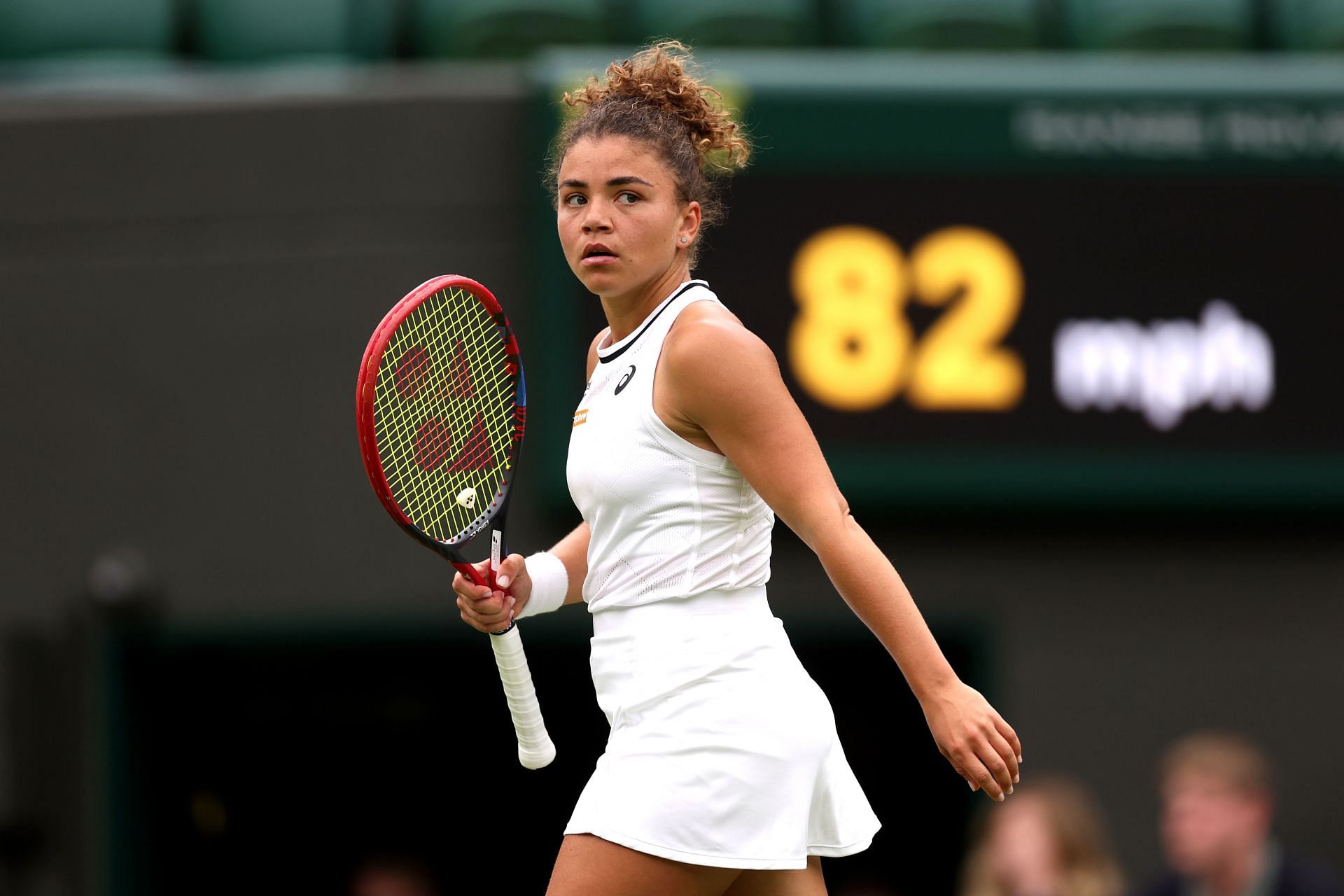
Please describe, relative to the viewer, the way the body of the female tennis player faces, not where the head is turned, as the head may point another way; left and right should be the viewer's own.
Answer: facing the viewer and to the left of the viewer

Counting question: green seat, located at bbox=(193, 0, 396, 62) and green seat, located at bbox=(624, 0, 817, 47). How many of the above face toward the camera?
2

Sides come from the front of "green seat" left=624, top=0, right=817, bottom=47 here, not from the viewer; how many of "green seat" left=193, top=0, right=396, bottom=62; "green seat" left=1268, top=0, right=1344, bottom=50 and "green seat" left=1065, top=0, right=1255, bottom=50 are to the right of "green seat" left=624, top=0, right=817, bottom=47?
1

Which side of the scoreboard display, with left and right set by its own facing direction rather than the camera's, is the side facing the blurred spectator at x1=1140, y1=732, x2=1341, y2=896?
front

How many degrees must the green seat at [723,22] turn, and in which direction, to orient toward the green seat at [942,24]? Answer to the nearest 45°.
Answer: approximately 90° to its left

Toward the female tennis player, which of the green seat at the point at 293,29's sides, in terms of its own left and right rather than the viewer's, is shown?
front

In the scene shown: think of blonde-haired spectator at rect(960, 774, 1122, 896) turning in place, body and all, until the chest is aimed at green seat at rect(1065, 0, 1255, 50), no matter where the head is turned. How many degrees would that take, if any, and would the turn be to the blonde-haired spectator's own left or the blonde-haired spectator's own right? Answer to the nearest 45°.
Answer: approximately 135° to the blonde-haired spectator's own right

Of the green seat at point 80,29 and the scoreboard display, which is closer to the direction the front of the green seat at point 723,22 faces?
the scoreboard display

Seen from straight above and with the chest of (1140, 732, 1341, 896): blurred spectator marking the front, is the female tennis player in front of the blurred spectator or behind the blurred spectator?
in front

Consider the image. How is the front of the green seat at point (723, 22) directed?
toward the camera

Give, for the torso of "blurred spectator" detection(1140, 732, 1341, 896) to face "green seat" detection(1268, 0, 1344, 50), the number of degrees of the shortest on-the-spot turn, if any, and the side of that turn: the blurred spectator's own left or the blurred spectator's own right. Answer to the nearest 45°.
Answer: approximately 135° to the blurred spectator's own right

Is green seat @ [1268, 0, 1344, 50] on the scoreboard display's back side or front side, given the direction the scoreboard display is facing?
on the back side

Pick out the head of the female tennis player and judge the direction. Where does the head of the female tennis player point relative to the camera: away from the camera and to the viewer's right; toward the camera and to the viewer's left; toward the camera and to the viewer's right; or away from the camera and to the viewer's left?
toward the camera and to the viewer's left

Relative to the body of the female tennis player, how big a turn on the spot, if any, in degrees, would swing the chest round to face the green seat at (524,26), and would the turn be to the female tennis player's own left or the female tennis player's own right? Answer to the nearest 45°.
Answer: approximately 135° to the female tennis player's own right

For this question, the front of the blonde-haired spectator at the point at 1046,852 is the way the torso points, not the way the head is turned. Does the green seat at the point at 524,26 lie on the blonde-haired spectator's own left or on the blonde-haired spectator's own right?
on the blonde-haired spectator's own right
